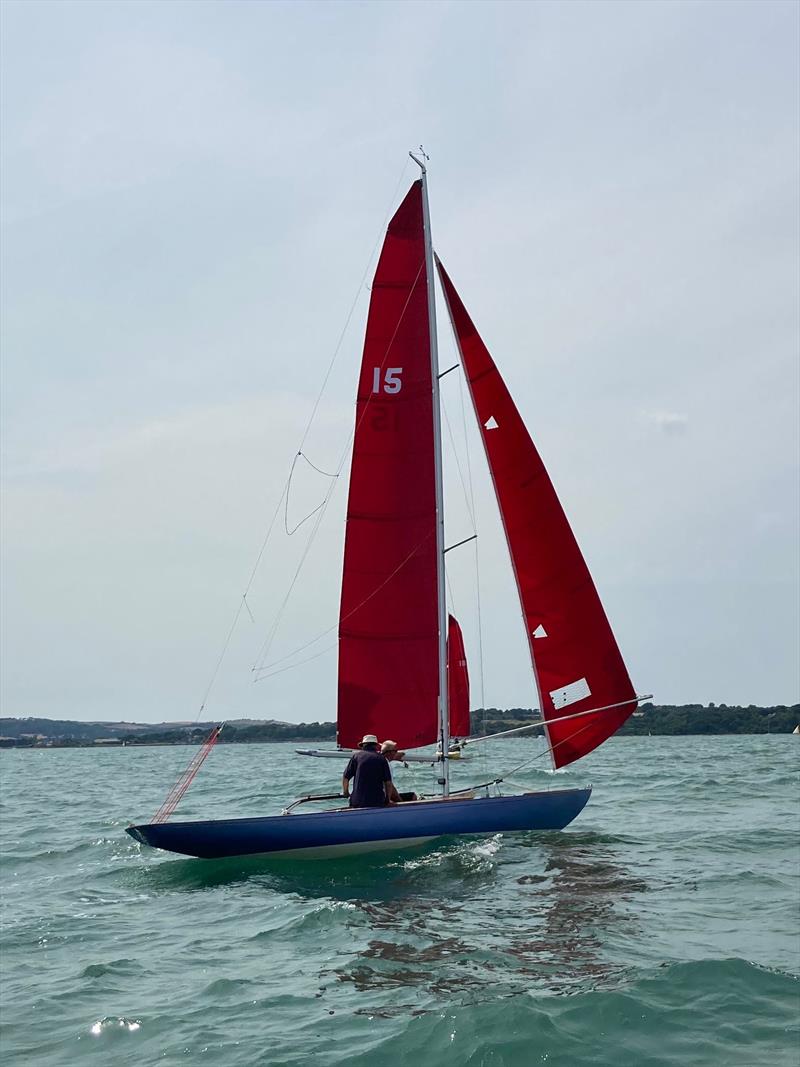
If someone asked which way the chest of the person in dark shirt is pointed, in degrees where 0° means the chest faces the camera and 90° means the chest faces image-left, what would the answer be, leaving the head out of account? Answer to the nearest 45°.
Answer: approximately 180°
